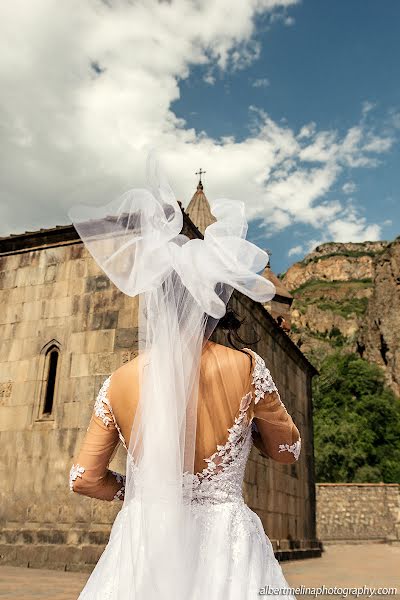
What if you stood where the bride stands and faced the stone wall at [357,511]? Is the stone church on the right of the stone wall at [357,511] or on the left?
left

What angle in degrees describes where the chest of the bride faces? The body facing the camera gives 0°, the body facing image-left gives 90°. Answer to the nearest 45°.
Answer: approximately 180°

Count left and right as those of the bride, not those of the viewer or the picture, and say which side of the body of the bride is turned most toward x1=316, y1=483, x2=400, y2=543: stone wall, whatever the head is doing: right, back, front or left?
front

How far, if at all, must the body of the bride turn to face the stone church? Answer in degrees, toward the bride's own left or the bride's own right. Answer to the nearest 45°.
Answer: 0° — they already face it
